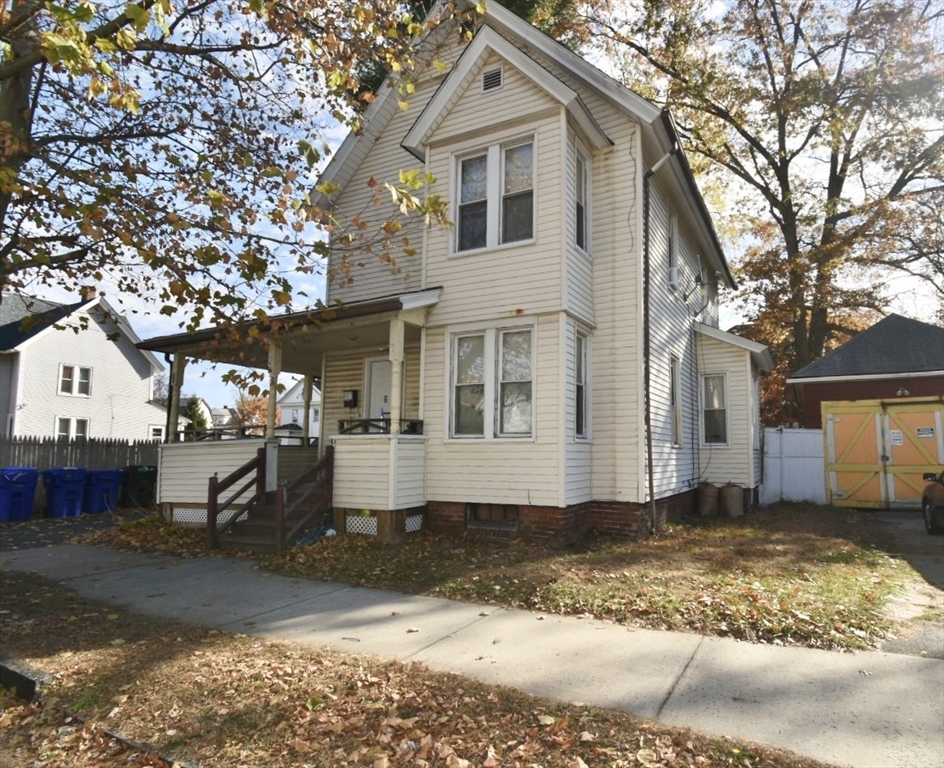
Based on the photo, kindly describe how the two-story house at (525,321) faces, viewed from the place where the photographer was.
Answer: facing the viewer and to the left of the viewer

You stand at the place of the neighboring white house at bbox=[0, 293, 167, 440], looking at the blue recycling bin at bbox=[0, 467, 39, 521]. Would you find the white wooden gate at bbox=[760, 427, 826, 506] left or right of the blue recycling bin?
left

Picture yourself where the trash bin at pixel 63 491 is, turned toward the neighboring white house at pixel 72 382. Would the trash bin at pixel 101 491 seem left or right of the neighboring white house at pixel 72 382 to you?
right

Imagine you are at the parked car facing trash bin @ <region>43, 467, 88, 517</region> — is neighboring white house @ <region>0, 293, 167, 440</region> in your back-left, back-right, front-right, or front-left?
front-right

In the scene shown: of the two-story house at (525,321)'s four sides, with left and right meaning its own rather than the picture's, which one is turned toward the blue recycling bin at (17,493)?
right

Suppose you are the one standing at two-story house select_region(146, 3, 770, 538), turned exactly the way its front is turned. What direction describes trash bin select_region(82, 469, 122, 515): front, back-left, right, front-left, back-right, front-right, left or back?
right

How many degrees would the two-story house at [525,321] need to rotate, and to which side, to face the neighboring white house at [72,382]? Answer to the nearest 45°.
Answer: approximately 90° to its right

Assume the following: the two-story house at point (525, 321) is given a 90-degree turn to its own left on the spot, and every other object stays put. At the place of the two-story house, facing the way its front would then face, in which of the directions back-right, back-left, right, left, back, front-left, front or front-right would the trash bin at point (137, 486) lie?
back
